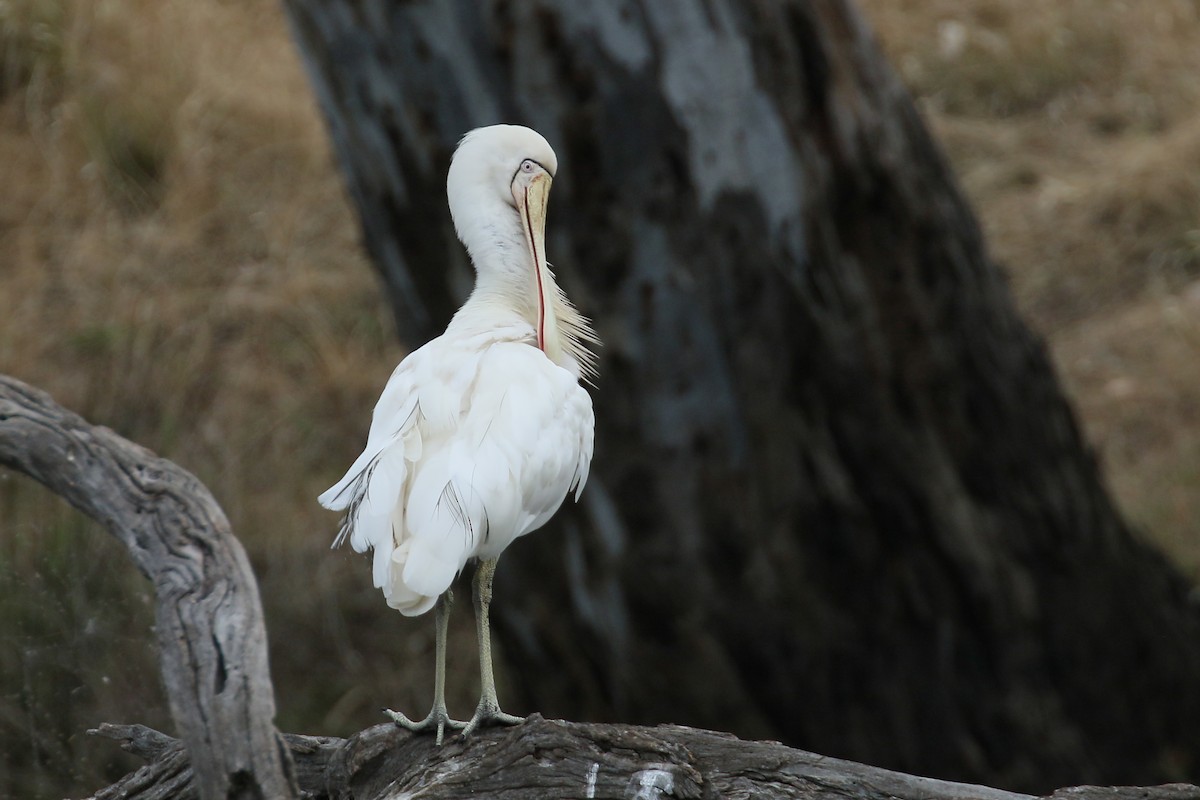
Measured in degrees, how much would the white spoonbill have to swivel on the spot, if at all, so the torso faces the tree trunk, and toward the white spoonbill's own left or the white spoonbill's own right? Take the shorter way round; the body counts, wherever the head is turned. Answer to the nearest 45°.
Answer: approximately 45° to the white spoonbill's own left

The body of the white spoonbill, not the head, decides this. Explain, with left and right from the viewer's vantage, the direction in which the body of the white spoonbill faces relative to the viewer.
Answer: facing away from the viewer and to the right of the viewer

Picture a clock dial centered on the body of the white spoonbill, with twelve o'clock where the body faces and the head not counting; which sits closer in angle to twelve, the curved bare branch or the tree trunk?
the tree trunk

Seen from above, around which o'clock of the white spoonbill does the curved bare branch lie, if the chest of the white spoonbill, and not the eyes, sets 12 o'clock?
The curved bare branch is roughly at 9 o'clock from the white spoonbill.
